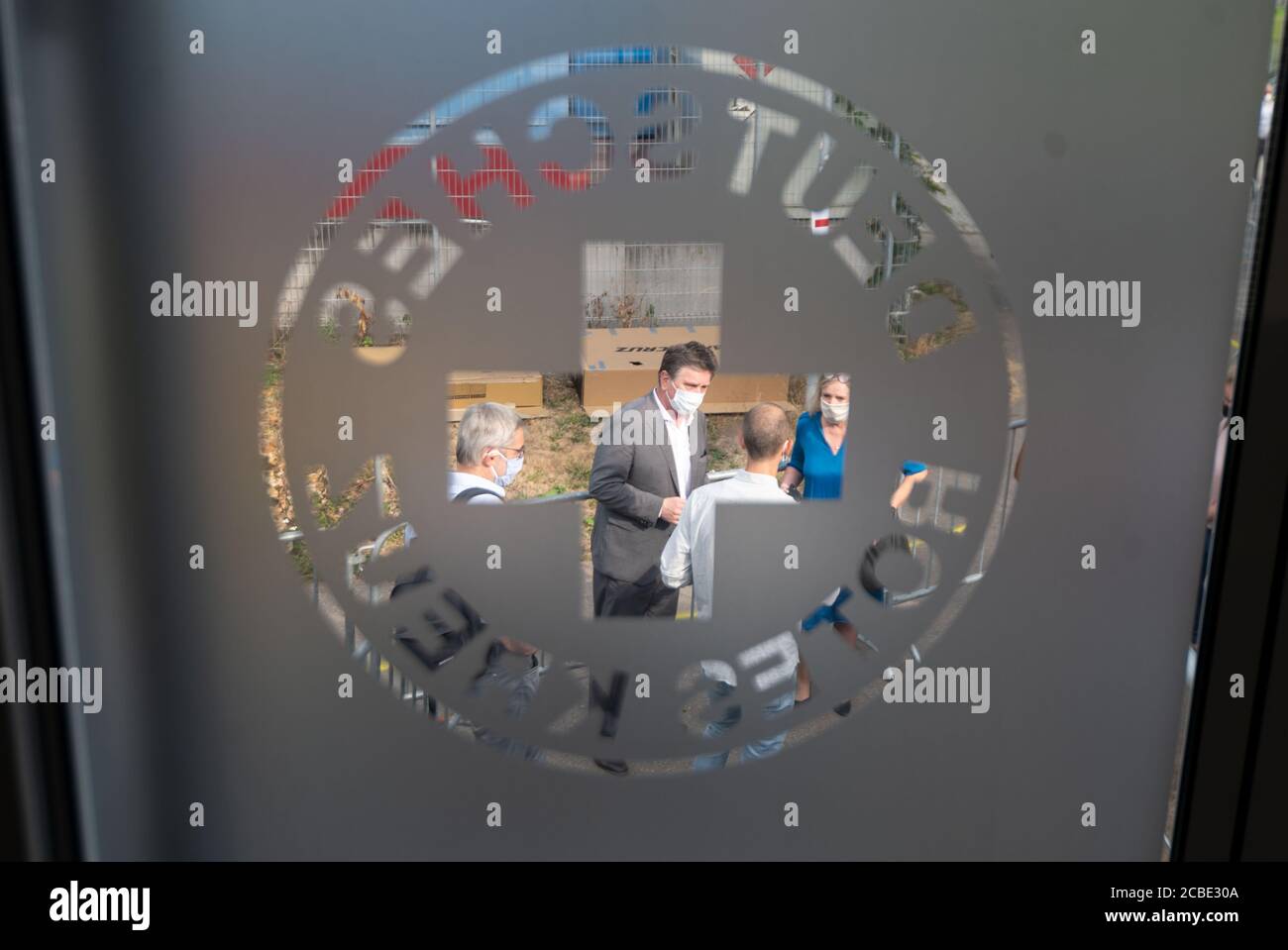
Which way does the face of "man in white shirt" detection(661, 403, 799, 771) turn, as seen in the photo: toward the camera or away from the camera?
away from the camera

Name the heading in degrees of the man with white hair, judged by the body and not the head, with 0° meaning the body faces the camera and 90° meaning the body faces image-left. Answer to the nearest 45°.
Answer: approximately 270°

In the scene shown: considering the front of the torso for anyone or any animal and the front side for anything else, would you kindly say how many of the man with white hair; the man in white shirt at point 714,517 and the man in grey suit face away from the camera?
1

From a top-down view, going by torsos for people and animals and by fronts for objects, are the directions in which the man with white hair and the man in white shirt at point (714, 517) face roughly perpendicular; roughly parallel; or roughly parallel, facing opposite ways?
roughly perpendicular

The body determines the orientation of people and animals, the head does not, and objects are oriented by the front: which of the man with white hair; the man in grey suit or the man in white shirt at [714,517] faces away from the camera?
the man in white shirt

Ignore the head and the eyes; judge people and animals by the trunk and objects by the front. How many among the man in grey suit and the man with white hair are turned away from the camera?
0

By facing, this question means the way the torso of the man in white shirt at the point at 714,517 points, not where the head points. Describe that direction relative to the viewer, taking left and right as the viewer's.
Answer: facing away from the viewer

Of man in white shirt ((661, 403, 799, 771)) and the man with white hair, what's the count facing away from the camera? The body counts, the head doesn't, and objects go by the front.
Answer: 1

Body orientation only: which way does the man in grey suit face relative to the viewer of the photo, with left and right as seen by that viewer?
facing the viewer and to the right of the viewer
